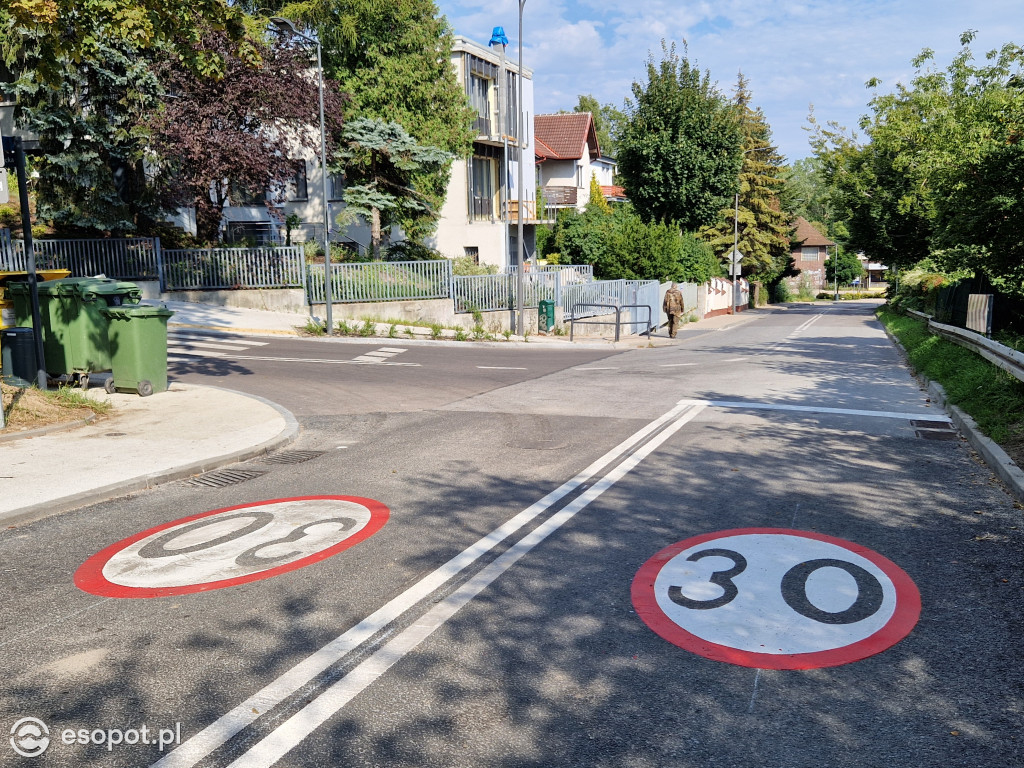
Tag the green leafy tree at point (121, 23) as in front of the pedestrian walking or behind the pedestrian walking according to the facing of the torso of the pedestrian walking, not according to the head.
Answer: behind

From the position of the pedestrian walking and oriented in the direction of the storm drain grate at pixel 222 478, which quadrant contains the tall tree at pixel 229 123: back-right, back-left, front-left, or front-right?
front-right

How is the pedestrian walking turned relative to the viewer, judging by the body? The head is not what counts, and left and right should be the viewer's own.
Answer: facing away from the viewer

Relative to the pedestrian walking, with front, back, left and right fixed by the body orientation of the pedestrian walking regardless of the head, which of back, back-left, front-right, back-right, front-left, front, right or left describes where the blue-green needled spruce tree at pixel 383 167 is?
left

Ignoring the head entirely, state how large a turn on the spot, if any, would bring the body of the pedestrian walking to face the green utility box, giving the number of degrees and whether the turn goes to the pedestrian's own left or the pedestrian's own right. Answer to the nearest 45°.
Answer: approximately 135° to the pedestrian's own left

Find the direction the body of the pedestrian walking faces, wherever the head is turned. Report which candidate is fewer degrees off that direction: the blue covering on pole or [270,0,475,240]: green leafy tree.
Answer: the blue covering on pole

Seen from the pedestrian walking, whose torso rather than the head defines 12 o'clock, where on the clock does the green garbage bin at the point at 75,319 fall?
The green garbage bin is roughly at 7 o'clock from the pedestrian walking.

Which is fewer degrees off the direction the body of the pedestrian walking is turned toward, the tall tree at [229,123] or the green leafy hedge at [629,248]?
the green leafy hedge

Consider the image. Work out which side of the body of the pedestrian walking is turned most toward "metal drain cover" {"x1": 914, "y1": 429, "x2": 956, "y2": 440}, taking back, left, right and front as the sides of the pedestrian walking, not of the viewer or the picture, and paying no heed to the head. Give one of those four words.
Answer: back

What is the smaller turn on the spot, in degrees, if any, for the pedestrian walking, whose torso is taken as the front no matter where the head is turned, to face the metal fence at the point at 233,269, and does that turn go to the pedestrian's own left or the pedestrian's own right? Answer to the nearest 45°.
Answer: approximately 90° to the pedestrian's own left

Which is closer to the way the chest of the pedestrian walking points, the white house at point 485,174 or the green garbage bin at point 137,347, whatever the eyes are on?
the white house

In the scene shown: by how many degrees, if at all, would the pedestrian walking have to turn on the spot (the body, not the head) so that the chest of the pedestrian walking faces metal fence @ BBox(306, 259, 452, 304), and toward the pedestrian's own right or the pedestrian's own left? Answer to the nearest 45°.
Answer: approximately 90° to the pedestrian's own left

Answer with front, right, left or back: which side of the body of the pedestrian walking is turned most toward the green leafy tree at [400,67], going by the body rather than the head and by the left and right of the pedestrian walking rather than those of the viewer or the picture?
left

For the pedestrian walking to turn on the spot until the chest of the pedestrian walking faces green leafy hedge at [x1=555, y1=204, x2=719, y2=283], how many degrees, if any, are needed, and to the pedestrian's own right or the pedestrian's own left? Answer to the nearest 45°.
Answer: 0° — they already face it

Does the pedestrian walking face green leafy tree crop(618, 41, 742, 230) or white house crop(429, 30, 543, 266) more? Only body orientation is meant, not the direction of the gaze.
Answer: the green leafy tree

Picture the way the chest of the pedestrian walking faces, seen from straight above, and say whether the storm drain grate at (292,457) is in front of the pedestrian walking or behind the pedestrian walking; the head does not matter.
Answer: behind

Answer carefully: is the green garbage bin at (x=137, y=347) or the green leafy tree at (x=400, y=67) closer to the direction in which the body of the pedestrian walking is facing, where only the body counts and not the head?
the green leafy tree

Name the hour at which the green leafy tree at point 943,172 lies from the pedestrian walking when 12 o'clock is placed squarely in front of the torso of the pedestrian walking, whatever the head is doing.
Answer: The green leafy tree is roughly at 2 o'clock from the pedestrian walking.

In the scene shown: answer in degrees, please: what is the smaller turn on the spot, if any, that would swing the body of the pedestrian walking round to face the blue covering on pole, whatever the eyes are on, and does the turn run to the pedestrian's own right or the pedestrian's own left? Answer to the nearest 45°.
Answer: approximately 45° to the pedestrian's own left
